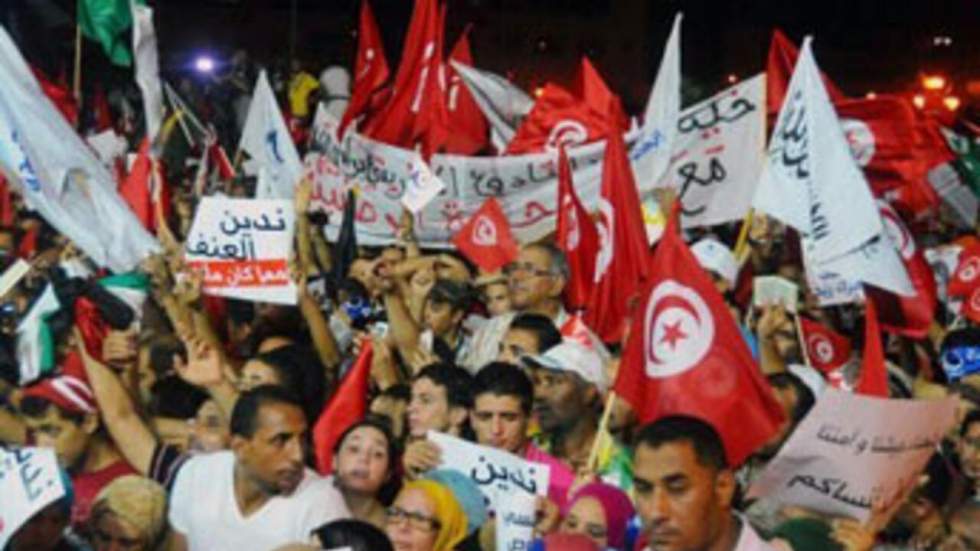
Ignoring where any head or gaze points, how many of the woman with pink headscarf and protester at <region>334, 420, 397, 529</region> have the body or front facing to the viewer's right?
0

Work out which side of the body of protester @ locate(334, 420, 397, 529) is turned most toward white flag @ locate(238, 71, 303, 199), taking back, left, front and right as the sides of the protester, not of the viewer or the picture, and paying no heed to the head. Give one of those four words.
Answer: back

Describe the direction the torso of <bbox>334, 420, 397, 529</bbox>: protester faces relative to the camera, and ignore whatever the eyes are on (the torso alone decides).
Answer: toward the camera

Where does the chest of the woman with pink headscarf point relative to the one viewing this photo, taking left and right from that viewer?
facing the viewer and to the left of the viewer

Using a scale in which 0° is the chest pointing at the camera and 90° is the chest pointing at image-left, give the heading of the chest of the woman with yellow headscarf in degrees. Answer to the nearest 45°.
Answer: approximately 45°

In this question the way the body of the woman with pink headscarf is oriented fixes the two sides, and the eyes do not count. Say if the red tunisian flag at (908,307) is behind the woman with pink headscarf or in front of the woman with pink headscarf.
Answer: behind

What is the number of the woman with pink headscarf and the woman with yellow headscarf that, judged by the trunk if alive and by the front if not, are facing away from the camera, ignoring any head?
0
